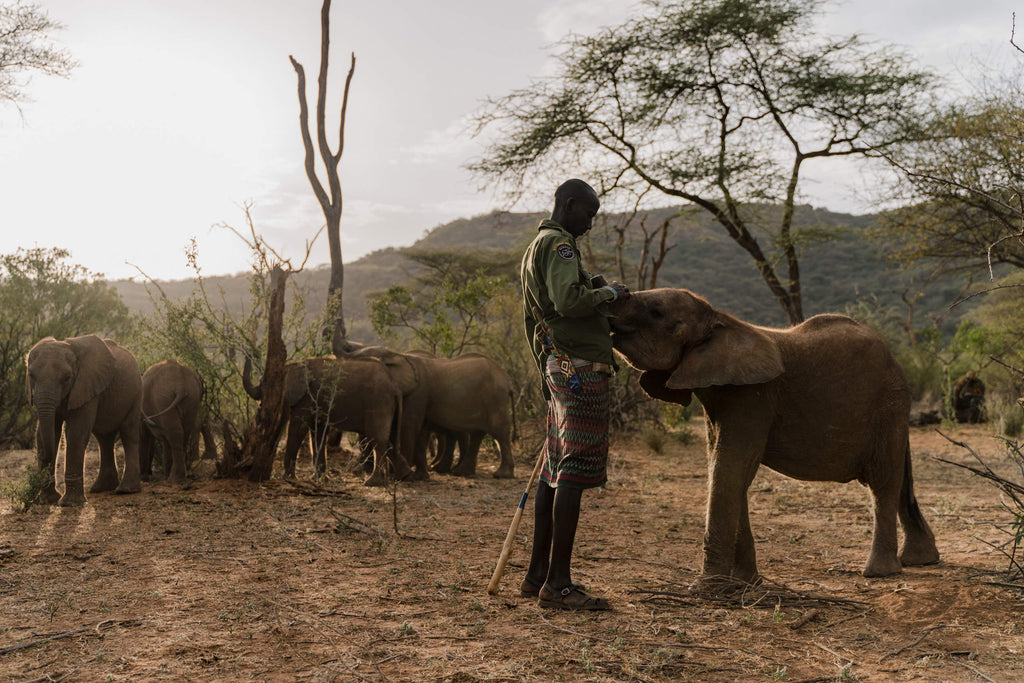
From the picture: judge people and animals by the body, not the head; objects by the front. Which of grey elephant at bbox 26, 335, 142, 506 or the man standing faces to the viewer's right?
the man standing

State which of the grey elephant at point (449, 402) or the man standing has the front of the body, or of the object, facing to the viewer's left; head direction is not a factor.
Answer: the grey elephant

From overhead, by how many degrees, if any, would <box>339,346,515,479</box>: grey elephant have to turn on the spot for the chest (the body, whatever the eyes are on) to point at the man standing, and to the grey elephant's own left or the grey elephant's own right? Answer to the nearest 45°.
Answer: approximately 90° to the grey elephant's own left

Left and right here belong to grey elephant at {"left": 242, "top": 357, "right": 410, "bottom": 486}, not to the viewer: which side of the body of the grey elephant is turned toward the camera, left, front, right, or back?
left

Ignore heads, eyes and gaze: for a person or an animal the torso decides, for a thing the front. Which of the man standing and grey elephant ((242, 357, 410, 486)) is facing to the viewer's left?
the grey elephant

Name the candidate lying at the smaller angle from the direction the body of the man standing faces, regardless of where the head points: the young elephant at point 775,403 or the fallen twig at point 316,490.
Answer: the young elephant

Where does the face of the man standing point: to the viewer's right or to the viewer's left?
to the viewer's right

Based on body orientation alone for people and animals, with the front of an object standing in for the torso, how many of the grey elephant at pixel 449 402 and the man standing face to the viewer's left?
1

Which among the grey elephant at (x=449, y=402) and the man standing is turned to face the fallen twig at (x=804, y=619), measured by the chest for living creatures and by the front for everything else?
the man standing

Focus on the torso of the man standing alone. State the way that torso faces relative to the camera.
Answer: to the viewer's right

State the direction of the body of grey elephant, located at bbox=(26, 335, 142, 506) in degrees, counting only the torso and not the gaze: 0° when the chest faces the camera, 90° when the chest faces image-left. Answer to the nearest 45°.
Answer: approximately 45°

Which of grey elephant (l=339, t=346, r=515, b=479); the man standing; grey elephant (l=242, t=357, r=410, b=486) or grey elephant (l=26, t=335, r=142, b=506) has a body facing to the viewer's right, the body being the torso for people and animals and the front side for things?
the man standing

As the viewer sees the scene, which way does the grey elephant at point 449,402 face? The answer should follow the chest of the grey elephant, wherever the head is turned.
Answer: to the viewer's left

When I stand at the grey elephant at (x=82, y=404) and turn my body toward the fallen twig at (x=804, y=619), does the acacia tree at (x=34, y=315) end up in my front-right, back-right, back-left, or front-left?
back-left

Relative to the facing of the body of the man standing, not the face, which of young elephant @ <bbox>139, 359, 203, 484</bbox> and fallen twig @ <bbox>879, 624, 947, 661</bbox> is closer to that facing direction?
the fallen twig
